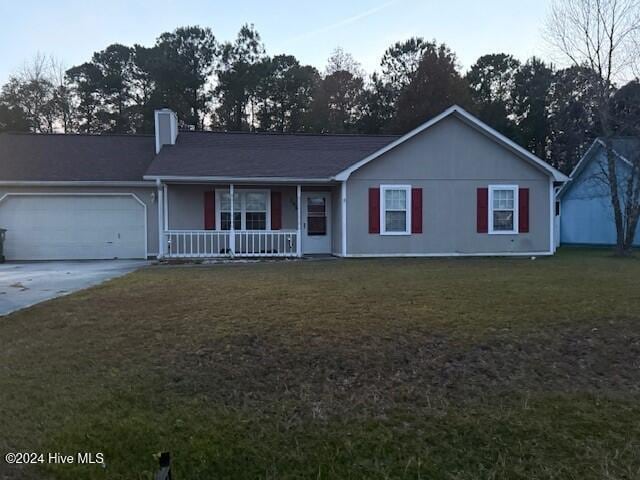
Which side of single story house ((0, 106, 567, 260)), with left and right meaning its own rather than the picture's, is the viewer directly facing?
front

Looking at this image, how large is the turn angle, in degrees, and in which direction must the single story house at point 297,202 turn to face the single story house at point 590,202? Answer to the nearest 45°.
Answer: approximately 135° to its left
